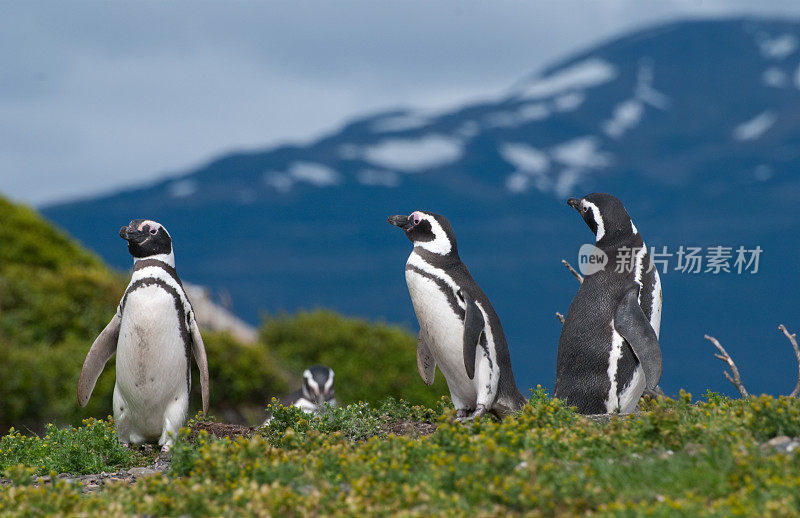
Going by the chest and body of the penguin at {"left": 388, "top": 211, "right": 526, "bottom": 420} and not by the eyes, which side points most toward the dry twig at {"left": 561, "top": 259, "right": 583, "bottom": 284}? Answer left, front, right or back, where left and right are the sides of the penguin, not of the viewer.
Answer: back

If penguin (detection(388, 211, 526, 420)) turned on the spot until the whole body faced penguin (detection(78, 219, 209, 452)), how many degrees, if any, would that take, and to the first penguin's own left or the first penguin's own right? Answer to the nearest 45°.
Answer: approximately 45° to the first penguin's own right

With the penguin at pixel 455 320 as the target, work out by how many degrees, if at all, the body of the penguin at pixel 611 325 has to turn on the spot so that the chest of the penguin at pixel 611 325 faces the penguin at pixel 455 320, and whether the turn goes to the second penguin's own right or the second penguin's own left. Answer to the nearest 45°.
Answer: approximately 135° to the second penguin's own left

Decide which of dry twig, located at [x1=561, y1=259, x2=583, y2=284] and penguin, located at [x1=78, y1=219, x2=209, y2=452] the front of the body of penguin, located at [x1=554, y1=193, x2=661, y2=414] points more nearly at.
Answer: the dry twig

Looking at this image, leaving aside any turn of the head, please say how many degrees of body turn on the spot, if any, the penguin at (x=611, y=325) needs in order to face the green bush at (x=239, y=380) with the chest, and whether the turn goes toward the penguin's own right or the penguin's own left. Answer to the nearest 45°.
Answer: approximately 90° to the penguin's own left

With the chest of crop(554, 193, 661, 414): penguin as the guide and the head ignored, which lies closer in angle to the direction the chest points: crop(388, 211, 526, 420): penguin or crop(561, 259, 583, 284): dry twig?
the dry twig

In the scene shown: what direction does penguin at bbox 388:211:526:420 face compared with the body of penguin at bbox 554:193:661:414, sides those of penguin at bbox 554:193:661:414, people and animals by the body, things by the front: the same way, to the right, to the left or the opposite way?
the opposite way
